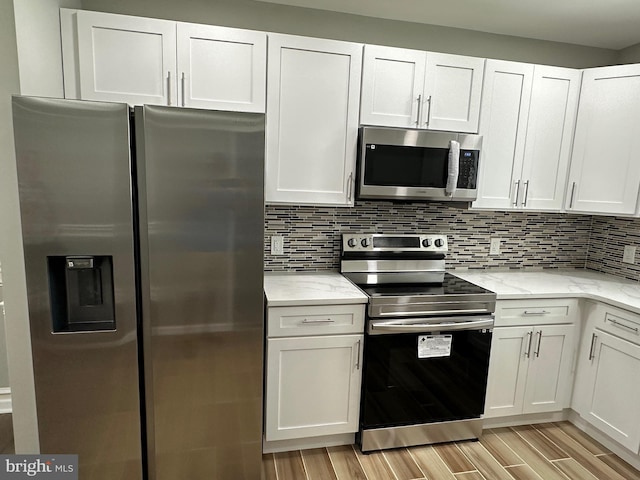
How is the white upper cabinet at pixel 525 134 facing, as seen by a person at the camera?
facing the viewer

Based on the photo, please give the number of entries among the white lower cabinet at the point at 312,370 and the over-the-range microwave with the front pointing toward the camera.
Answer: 2

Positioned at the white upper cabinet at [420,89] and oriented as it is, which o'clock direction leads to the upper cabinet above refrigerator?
The upper cabinet above refrigerator is roughly at 2 o'clock from the white upper cabinet.

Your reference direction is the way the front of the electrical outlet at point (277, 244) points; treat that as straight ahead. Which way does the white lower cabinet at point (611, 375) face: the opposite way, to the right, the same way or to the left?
to the right

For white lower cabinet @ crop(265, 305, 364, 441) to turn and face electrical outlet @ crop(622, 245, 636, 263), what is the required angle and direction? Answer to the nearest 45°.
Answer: approximately 90° to its left

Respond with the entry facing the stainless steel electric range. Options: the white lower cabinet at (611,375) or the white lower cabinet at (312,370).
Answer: the white lower cabinet at (611,375)

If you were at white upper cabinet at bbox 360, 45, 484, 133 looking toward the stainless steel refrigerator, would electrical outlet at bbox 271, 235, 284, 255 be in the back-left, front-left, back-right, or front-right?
front-right

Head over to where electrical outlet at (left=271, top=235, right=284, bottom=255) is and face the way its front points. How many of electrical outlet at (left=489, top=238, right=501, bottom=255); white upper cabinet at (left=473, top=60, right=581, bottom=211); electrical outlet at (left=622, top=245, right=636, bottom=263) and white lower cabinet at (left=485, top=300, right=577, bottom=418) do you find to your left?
4

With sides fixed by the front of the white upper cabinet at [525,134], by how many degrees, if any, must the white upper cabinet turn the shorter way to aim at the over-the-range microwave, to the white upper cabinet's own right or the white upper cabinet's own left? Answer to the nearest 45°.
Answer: approximately 45° to the white upper cabinet's own right

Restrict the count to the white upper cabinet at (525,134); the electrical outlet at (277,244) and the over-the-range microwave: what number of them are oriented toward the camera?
3

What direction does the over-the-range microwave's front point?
toward the camera

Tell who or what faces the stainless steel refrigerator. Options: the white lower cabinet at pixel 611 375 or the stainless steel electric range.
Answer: the white lower cabinet

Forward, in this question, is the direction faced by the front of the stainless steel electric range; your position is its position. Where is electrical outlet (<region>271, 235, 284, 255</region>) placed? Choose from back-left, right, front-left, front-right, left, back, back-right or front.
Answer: back-right

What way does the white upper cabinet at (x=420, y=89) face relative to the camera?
toward the camera
